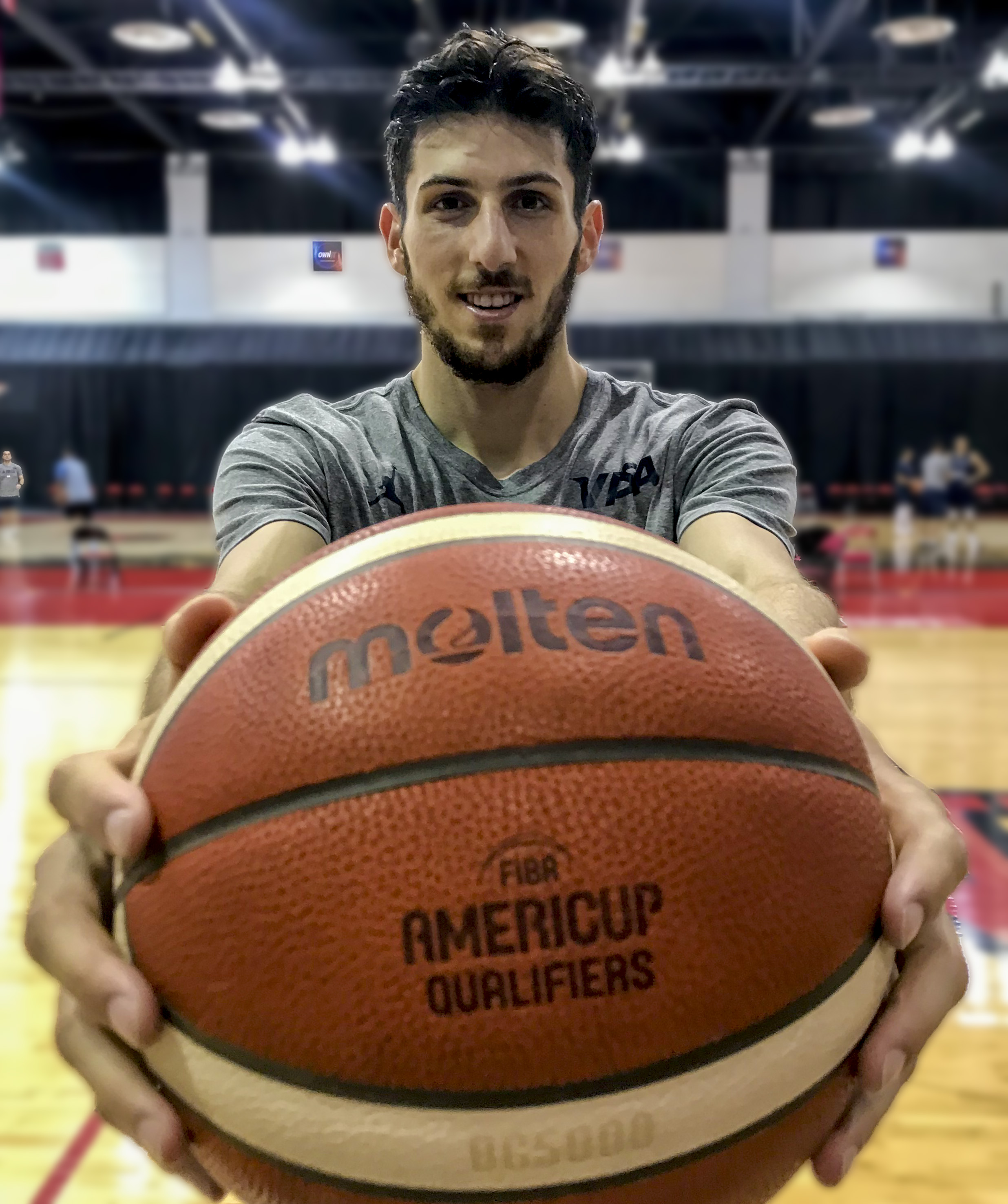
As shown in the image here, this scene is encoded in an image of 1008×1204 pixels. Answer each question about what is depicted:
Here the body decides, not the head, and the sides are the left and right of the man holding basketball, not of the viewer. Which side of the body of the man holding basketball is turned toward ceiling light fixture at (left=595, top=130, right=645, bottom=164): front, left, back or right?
back

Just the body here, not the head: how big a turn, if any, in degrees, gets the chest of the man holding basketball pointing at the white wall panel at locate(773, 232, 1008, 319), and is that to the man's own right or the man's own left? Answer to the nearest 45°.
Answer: approximately 180°

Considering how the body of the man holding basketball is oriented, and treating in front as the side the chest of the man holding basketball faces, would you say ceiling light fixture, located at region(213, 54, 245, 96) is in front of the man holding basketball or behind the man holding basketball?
behind

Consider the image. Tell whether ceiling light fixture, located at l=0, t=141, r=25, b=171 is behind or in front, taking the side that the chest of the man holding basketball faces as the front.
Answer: behind

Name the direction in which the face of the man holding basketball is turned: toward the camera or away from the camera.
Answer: toward the camera

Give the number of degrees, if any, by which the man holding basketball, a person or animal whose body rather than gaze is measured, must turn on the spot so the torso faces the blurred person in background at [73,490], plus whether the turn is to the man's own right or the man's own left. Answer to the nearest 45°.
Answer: approximately 180°

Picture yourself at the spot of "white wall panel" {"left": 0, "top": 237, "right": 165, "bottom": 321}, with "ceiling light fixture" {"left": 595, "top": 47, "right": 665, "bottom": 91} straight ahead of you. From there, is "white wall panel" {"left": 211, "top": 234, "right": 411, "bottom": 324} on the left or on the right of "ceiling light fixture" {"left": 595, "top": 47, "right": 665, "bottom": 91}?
left

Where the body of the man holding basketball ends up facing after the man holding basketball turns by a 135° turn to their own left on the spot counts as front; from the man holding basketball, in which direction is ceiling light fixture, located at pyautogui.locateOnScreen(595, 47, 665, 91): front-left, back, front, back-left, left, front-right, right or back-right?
front-left

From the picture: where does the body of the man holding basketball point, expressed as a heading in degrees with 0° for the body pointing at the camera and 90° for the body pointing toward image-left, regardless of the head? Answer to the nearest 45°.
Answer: approximately 0°

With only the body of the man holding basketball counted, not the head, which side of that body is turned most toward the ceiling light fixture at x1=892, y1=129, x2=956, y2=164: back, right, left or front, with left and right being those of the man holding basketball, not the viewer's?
back

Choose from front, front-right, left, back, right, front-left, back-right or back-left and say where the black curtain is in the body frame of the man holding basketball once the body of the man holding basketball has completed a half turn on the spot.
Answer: front

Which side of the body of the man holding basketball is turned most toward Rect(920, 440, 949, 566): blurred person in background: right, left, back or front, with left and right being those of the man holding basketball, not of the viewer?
back

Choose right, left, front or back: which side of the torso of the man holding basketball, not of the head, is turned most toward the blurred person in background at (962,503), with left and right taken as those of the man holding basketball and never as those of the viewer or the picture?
back

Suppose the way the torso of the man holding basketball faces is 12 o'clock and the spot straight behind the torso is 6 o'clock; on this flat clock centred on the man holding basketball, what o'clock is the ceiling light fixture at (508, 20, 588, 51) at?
The ceiling light fixture is roughly at 6 o'clock from the man holding basketball.
